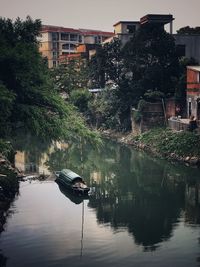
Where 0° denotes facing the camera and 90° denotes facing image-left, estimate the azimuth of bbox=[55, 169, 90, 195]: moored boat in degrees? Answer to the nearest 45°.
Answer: approximately 315°
